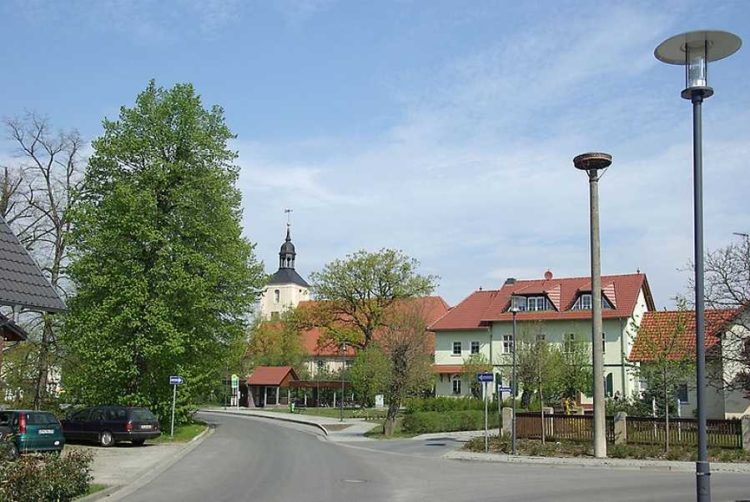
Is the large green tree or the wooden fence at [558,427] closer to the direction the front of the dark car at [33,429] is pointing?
the large green tree

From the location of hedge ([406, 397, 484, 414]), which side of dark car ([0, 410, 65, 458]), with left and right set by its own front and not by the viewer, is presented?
right

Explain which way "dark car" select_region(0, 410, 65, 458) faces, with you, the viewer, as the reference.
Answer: facing away from the viewer and to the left of the viewer

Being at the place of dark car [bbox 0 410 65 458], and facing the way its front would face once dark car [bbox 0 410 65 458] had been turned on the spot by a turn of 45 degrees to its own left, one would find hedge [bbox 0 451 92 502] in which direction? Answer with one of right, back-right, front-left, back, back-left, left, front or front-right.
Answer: left
